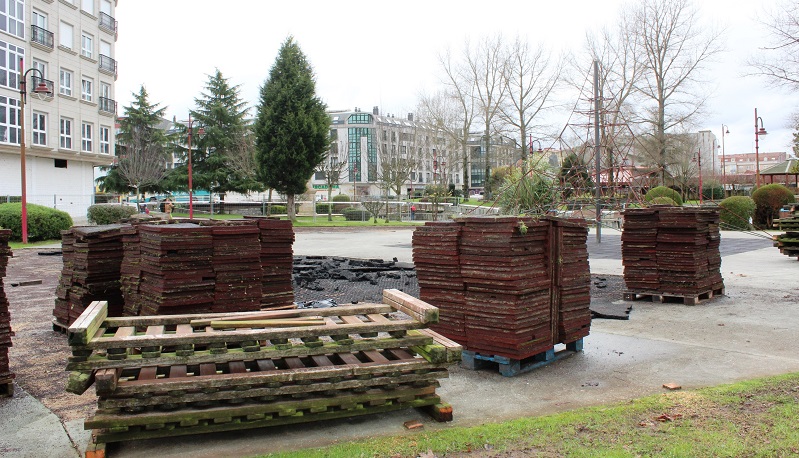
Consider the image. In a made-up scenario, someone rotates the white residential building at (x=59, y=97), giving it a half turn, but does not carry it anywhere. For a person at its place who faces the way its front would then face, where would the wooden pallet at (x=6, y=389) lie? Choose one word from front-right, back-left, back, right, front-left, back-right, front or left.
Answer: back-left

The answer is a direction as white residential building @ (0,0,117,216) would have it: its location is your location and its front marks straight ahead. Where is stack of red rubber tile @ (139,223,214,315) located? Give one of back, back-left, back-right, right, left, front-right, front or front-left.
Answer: front-right

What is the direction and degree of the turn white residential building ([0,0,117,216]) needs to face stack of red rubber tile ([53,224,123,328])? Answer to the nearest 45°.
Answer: approximately 45° to its right

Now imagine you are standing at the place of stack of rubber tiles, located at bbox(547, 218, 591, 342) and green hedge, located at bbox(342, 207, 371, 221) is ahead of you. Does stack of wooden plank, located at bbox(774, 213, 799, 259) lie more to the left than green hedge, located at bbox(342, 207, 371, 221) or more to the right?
right

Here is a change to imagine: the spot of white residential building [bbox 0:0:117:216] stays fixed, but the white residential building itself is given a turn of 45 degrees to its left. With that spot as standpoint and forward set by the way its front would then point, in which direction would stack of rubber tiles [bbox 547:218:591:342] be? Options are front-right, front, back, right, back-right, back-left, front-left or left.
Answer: right

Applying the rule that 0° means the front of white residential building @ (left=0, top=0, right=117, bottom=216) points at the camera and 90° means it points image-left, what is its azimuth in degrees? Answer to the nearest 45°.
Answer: approximately 315°

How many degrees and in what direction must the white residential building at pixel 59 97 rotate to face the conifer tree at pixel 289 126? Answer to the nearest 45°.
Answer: approximately 45° to its left

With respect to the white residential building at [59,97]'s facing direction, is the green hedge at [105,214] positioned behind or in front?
in front

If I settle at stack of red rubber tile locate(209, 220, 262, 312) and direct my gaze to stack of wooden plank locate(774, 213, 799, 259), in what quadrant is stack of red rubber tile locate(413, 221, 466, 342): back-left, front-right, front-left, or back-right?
front-right

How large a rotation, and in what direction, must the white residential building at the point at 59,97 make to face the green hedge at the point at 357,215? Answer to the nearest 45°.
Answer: approximately 45° to its left

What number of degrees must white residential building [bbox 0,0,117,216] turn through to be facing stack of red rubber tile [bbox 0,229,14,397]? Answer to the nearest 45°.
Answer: approximately 45° to its right

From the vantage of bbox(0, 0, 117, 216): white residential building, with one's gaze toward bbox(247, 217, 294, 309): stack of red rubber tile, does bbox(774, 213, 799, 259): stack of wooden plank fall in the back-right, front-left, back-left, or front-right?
front-left

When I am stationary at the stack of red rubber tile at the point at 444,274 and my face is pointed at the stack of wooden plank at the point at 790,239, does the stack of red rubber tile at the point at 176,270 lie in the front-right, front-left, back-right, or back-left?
back-left

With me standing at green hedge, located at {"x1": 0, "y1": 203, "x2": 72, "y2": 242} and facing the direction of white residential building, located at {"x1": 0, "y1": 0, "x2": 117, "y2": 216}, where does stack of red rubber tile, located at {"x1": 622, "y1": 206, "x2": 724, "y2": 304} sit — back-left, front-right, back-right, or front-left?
back-right

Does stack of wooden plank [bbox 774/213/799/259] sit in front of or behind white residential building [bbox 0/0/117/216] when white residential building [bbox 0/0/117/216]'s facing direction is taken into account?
in front
